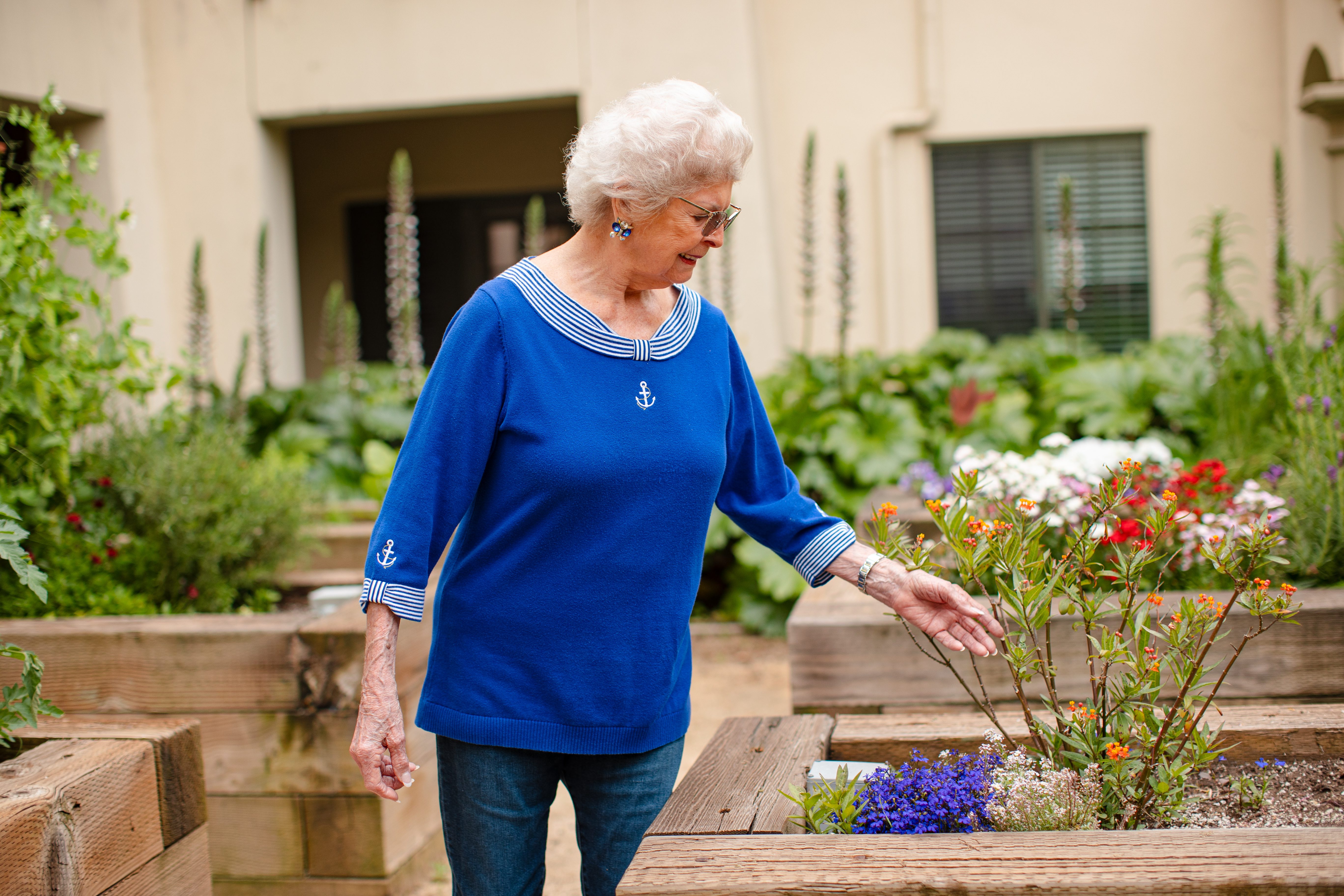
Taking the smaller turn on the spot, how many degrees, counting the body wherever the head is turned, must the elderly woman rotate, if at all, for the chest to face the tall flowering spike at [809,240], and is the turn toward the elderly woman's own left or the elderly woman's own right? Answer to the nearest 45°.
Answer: approximately 135° to the elderly woman's own left

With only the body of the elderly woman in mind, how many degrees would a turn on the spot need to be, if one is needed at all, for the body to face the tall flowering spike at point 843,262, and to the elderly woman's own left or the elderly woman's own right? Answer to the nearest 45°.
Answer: approximately 135° to the elderly woman's own left

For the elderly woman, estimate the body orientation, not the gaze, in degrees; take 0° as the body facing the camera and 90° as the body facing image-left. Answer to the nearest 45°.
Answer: approximately 315°

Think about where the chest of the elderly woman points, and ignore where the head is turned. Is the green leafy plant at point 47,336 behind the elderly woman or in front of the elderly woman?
behind

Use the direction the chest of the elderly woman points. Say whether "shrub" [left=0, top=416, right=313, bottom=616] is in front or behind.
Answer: behind

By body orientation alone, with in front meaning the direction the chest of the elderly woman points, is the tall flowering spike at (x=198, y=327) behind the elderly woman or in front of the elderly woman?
behind

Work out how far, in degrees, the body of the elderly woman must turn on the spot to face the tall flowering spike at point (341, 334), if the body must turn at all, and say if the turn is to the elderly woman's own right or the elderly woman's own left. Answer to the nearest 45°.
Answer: approximately 135° to the elderly woman's own left

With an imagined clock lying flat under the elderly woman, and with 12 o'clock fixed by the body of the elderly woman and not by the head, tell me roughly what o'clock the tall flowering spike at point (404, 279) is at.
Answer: The tall flowering spike is roughly at 7 o'clock from the elderly woman.
